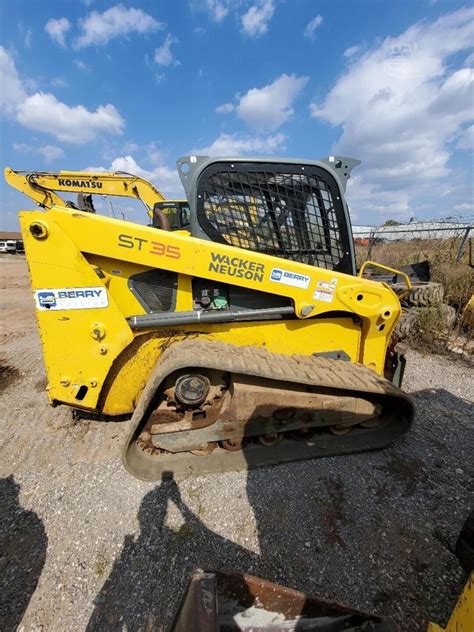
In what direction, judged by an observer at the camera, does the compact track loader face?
facing to the right of the viewer

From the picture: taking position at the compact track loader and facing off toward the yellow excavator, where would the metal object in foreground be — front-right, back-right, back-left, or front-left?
back-left

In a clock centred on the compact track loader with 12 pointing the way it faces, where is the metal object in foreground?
The metal object in foreground is roughly at 3 o'clock from the compact track loader.

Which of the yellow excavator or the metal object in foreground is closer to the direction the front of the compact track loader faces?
the metal object in foreground

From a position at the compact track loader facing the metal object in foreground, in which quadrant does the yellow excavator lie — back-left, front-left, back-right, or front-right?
back-right

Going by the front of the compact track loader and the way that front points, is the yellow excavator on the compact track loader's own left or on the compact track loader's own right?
on the compact track loader's own left
